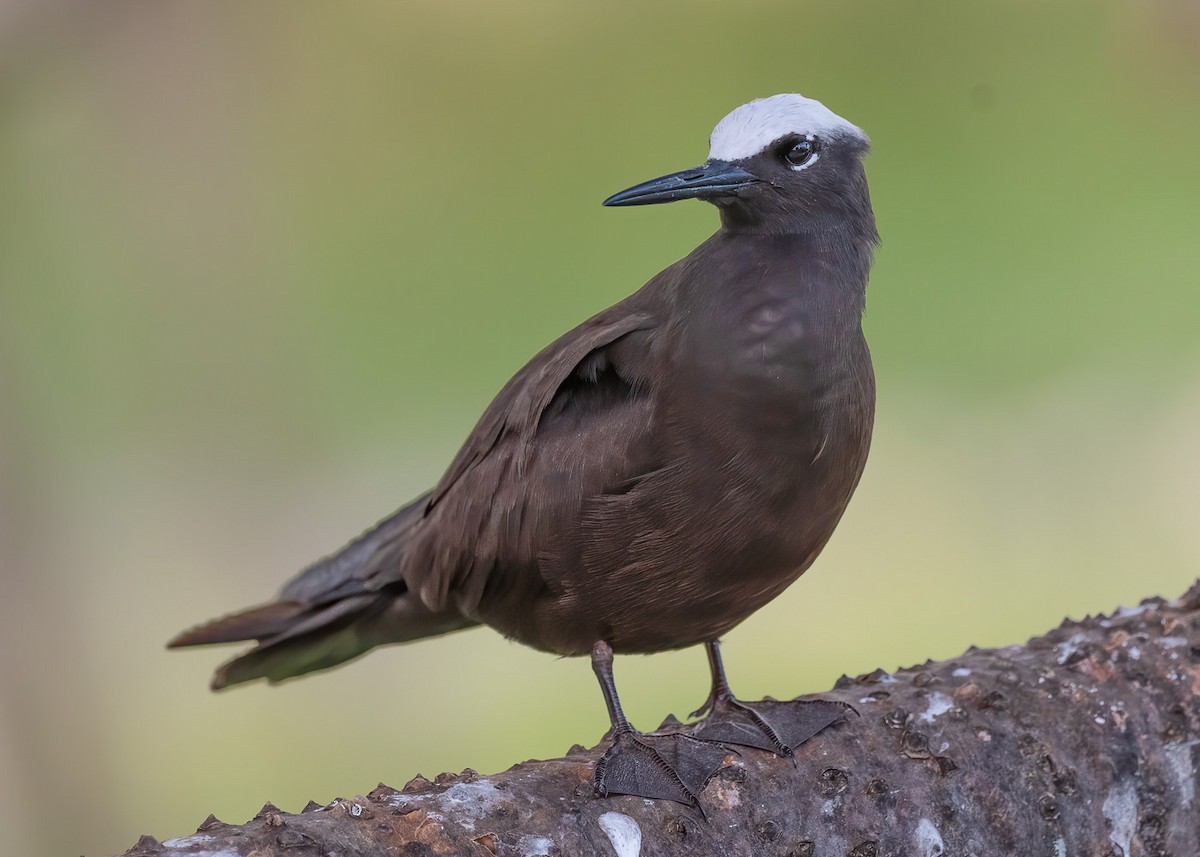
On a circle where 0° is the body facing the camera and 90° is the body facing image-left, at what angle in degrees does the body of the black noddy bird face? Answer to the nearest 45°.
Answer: approximately 315°
